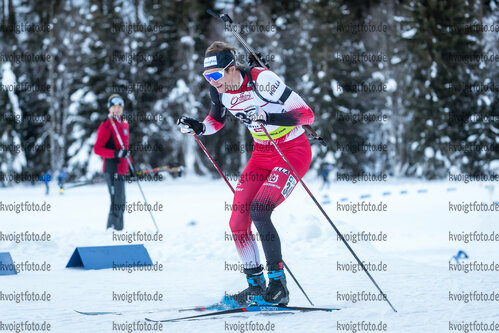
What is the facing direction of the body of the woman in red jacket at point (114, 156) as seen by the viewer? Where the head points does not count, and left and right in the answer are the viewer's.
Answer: facing the viewer and to the right of the viewer
